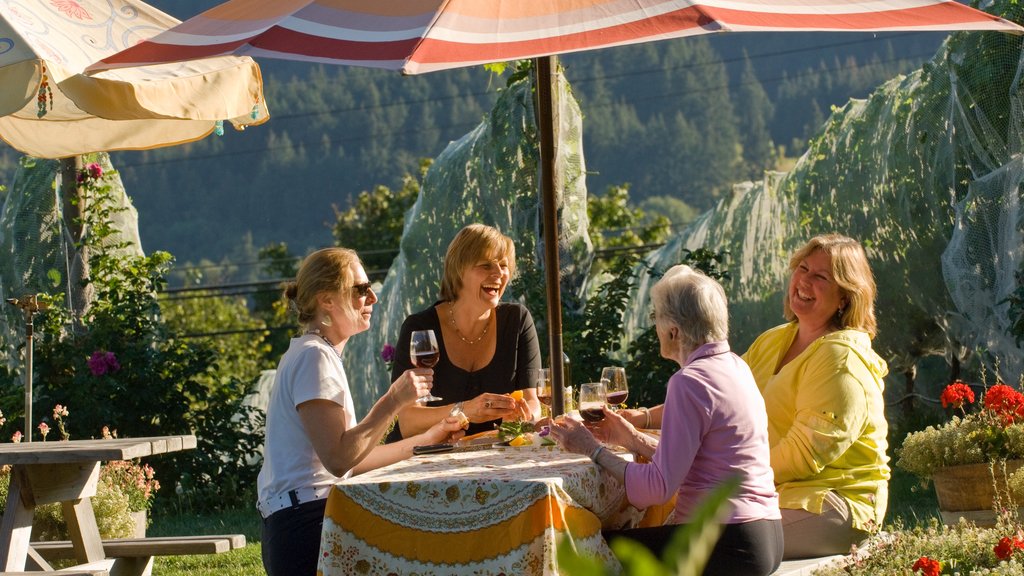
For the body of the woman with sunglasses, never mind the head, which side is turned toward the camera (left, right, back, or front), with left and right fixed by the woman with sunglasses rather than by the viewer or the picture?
right

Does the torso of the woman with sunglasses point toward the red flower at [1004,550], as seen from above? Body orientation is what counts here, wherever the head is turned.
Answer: yes

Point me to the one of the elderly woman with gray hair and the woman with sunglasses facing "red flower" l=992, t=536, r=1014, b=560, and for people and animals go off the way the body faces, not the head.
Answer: the woman with sunglasses

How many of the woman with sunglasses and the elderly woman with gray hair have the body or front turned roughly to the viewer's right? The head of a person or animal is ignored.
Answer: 1

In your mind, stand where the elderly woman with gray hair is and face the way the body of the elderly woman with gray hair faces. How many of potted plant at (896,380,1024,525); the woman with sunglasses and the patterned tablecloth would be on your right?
1

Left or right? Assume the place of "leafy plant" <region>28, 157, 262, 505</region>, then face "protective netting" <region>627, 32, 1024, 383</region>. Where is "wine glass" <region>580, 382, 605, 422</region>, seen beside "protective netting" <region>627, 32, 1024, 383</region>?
right

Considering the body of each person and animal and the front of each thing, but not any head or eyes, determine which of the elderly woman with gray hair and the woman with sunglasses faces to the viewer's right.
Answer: the woman with sunglasses

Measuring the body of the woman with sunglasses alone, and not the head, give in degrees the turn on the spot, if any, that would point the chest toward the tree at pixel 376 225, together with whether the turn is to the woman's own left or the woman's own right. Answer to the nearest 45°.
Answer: approximately 90° to the woman's own left

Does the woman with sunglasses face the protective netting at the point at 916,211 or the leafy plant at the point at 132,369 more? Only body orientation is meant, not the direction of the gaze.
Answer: the protective netting

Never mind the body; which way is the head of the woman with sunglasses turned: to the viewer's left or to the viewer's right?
to the viewer's right

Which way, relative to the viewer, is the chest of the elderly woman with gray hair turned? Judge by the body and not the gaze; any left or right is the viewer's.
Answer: facing away from the viewer and to the left of the viewer

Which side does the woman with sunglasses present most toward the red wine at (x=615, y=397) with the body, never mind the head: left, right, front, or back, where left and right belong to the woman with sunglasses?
front

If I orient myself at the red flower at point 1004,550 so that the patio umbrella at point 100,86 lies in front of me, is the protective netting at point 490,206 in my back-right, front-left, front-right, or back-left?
front-right

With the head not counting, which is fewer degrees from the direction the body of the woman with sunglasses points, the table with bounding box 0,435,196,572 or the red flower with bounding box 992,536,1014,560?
the red flower

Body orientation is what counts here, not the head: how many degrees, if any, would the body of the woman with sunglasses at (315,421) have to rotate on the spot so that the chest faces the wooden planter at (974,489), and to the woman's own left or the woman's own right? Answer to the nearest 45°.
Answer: approximately 45° to the woman's own left

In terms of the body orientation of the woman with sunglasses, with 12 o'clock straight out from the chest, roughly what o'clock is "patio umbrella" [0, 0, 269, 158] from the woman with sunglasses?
The patio umbrella is roughly at 8 o'clock from the woman with sunglasses.

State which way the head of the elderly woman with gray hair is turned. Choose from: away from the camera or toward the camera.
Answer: away from the camera
